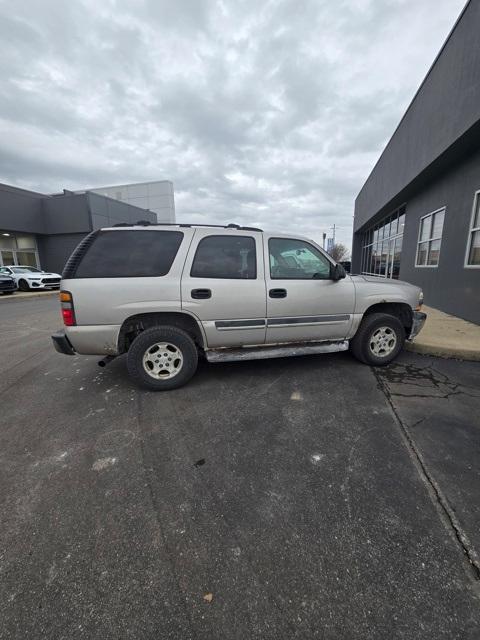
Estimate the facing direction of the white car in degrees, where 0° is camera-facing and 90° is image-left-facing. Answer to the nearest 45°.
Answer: approximately 315°

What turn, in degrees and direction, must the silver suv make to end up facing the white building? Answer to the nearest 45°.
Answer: approximately 90° to its left

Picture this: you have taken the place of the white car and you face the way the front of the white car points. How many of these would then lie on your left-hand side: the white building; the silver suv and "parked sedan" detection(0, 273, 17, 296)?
1

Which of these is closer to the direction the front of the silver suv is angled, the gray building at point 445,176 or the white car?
the gray building

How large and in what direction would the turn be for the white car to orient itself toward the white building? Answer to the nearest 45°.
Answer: approximately 90° to its left

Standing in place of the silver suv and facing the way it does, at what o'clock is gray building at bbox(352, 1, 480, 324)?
The gray building is roughly at 11 o'clock from the silver suv.

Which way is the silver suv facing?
to the viewer's right

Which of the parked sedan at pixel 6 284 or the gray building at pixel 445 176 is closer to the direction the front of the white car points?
the gray building

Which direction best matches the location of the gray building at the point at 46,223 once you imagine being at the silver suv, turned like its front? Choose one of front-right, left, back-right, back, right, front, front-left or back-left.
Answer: back-left

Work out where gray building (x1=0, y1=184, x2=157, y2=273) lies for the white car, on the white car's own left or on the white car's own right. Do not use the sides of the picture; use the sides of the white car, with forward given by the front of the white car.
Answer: on the white car's own left
